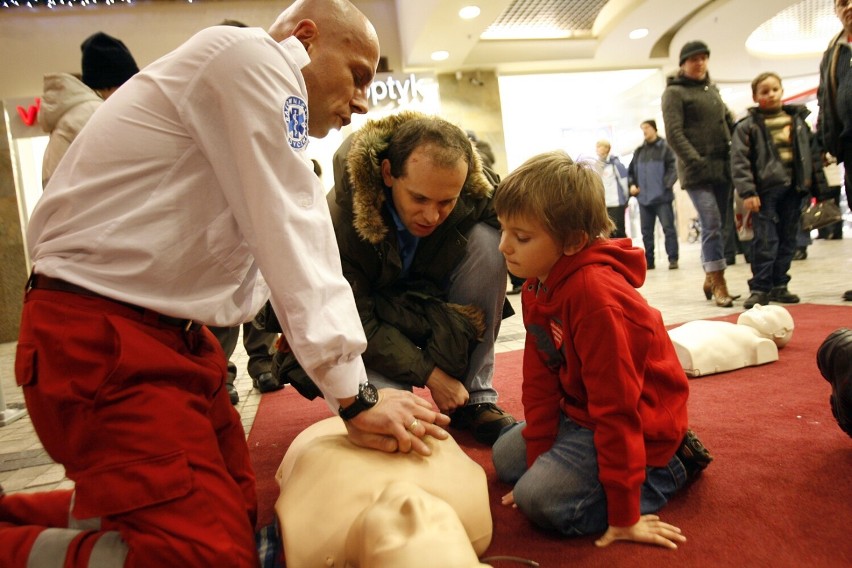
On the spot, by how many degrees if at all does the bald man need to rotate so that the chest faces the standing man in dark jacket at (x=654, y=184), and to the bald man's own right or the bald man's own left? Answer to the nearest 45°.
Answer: approximately 45° to the bald man's own left

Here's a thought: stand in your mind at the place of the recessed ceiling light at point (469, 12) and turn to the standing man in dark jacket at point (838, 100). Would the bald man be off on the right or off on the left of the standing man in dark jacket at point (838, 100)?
right

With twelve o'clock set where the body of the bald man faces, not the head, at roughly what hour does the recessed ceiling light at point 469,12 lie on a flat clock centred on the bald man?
The recessed ceiling light is roughly at 10 o'clock from the bald man.

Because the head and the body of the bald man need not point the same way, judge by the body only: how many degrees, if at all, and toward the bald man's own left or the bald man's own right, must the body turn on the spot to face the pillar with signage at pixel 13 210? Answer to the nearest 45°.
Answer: approximately 90° to the bald man's own left

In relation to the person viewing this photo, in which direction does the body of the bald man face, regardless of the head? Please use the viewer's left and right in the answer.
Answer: facing to the right of the viewer

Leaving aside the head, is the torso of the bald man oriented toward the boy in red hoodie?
yes

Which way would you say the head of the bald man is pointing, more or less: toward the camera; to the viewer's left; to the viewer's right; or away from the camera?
to the viewer's right

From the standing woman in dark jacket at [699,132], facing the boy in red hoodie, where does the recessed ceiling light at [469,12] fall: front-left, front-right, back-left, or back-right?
back-right
